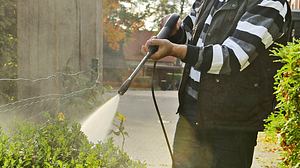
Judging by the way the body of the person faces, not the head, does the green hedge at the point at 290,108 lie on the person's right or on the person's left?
on the person's left

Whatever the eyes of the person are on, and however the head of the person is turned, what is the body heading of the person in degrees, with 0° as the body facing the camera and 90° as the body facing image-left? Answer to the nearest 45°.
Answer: approximately 45°

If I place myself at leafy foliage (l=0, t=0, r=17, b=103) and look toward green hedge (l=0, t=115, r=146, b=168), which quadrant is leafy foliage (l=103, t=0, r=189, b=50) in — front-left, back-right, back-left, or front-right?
back-left

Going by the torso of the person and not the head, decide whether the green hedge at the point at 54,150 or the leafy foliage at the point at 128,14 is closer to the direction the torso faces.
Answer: the green hedge
